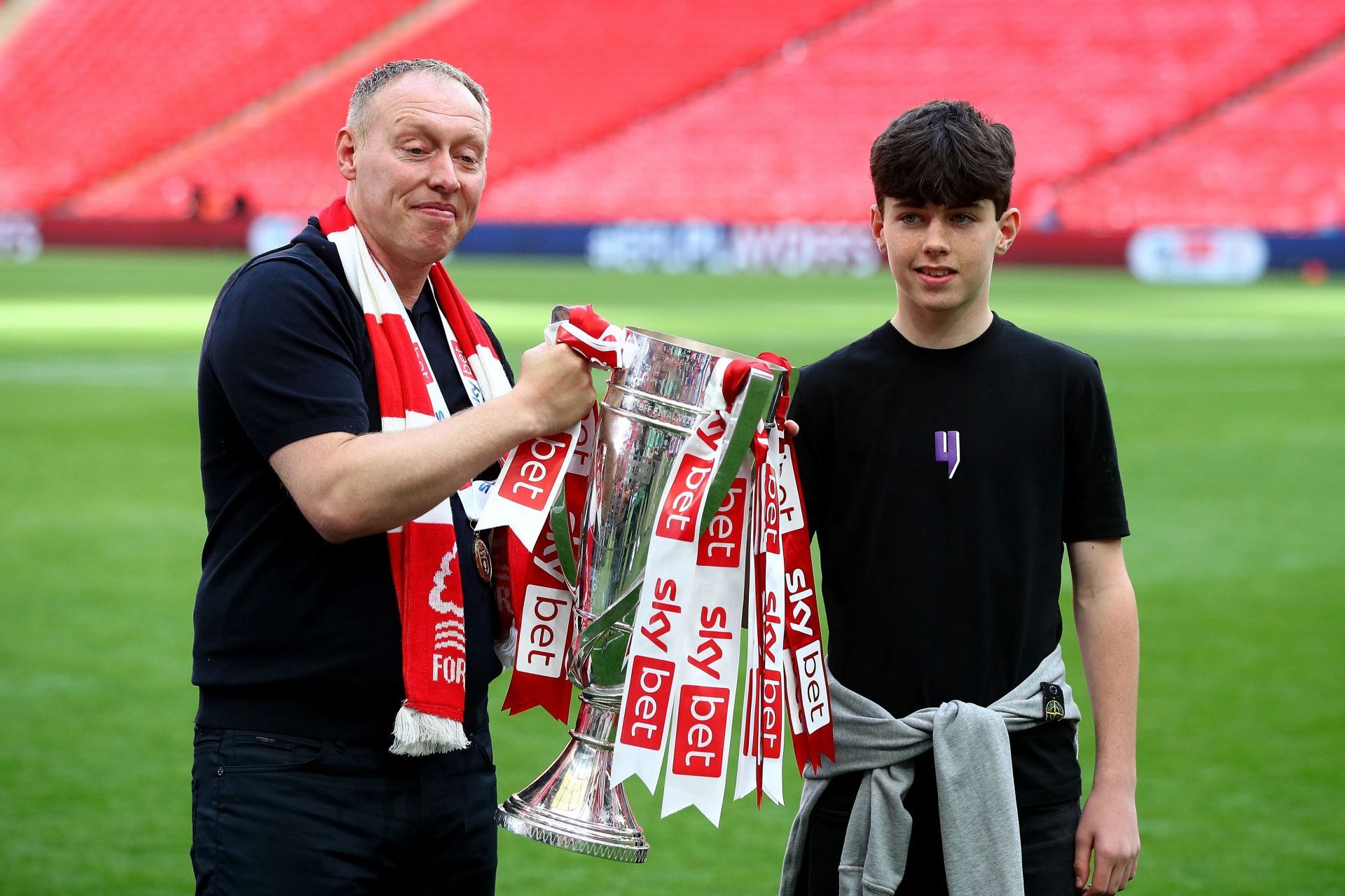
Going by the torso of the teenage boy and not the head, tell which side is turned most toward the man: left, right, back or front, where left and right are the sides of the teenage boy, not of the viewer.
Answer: right

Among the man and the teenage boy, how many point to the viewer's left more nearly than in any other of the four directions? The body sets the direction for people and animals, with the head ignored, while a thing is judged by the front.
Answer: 0

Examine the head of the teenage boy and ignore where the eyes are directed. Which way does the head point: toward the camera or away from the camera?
toward the camera

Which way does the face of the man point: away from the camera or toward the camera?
toward the camera

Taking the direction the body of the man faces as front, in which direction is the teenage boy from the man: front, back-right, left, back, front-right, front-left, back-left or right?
front-left

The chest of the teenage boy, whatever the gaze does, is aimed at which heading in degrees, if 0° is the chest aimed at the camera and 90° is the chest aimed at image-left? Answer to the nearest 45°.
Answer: approximately 0°

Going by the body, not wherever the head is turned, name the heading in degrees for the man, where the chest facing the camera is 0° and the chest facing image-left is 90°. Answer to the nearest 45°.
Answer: approximately 315°
